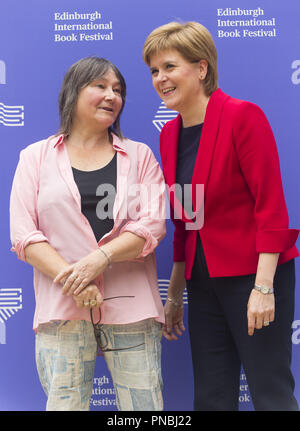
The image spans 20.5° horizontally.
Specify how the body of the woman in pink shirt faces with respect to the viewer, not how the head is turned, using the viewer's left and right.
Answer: facing the viewer

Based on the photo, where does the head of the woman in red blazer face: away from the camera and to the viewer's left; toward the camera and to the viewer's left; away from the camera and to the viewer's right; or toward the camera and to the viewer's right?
toward the camera and to the viewer's left

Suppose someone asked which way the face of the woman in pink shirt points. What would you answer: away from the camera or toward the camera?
toward the camera

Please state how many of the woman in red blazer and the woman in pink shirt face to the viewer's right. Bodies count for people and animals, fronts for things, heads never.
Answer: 0

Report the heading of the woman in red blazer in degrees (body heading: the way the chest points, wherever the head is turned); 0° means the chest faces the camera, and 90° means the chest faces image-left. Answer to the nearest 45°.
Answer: approximately 45°
